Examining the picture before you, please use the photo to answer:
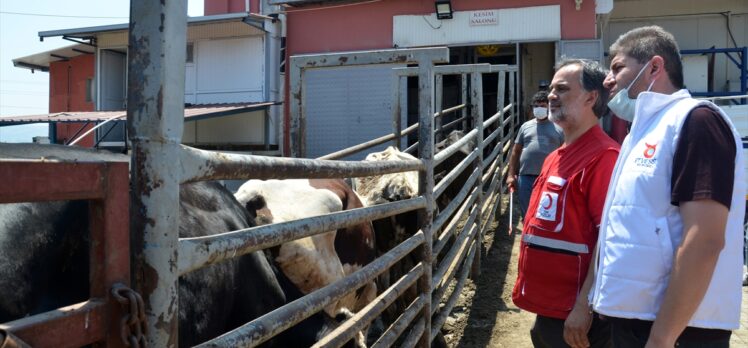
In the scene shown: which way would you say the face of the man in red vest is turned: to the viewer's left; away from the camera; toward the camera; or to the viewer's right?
to the viewer's left

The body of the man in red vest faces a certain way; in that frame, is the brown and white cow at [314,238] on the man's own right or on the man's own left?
on the man's own right

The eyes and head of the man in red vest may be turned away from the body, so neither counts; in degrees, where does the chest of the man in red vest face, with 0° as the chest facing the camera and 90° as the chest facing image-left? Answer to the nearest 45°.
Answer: approximately 45°

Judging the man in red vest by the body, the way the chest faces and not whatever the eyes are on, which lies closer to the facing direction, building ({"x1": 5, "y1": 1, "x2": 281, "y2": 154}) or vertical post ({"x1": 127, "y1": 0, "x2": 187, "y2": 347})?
the vertical post

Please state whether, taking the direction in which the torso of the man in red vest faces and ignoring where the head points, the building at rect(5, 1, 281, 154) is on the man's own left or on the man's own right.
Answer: on the man's own right

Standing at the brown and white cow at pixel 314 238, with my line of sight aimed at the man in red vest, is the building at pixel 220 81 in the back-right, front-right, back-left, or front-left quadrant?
back-left

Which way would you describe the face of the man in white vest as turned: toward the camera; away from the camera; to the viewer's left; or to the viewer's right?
to the viewer's left
